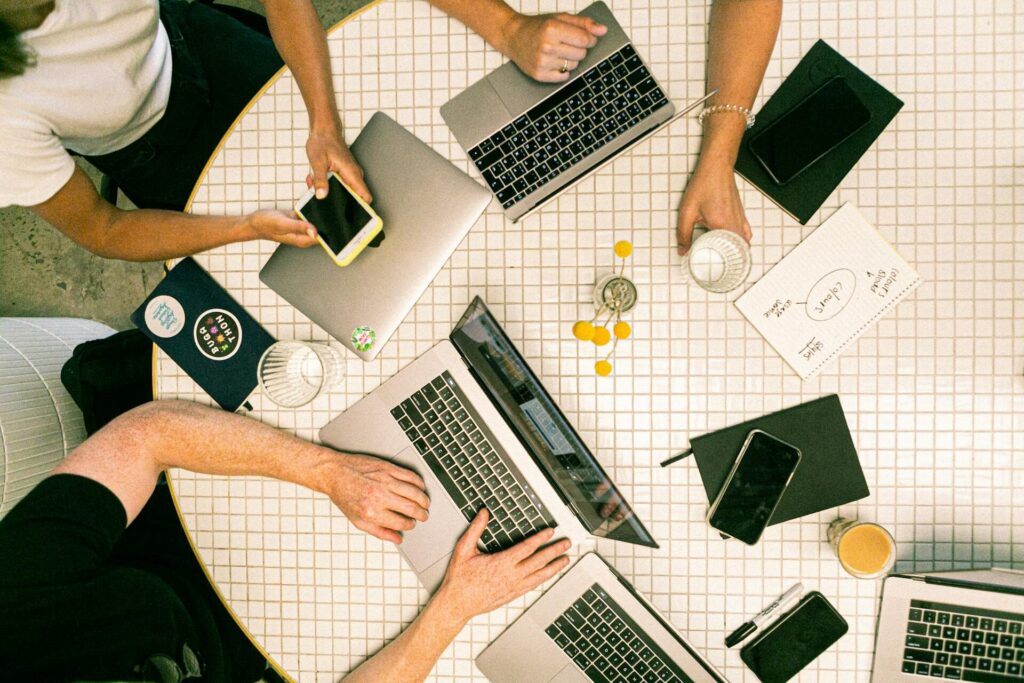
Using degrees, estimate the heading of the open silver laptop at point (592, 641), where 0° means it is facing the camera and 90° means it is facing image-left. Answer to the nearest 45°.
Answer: approximately 45°

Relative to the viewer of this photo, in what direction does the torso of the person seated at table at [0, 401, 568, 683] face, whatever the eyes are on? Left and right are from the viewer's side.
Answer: facing away from the viewer and to the right of the viewer

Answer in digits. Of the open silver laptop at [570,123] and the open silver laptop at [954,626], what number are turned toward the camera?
1

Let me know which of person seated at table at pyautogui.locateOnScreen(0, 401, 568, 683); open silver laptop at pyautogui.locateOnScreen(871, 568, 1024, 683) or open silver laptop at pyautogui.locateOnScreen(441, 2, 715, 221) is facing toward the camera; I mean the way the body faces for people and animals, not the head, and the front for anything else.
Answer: open silver laptop at pyautogui.locateOnScreen(871, 568, 1024, 683)

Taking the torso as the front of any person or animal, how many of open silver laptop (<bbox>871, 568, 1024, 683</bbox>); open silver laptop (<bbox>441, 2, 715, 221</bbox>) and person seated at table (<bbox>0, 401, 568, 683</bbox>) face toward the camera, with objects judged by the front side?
1

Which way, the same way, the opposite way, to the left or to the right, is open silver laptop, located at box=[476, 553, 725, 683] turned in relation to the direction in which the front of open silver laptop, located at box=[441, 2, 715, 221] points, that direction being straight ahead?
to the left

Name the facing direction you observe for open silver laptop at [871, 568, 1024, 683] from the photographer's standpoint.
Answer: facing the viewer

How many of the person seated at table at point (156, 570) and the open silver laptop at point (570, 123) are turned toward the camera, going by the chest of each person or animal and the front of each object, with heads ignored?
0

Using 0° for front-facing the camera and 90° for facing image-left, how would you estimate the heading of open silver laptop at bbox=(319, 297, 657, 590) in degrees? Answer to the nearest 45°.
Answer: approximately 45°

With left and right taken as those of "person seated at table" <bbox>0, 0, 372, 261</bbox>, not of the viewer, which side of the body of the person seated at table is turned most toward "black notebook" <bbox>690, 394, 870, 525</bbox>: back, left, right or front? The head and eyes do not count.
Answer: front

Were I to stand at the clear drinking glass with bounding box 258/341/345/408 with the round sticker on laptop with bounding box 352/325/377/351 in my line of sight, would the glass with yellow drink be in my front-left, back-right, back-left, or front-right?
front-right
